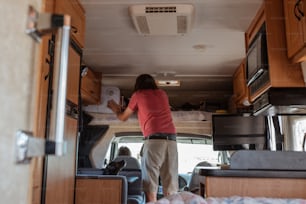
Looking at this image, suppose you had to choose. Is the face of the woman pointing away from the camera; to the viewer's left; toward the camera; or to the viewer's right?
away from the camera

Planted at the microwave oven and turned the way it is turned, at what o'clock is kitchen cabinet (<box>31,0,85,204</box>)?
The kitchen cabinet is roughly at 11 o'clock from the microwave oven.

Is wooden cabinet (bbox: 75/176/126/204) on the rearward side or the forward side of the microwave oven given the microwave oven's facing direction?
on the forward side

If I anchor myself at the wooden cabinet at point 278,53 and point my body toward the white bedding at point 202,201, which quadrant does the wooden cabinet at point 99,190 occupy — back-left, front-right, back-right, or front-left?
front-right

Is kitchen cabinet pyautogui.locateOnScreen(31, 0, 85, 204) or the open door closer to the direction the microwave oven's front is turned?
the kitchen cabinet

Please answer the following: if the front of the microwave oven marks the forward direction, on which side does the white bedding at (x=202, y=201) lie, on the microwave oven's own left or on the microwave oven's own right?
on the microwave oven's own left

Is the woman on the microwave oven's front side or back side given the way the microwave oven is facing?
on the front side

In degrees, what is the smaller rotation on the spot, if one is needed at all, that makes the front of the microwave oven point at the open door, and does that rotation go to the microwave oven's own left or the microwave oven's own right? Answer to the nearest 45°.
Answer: approximately 90° to the microwave oven's own left

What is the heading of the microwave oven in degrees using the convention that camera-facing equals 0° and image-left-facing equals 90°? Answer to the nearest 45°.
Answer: approximately 90°

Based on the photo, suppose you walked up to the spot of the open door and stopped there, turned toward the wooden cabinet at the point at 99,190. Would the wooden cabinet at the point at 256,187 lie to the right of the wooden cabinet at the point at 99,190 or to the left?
right
